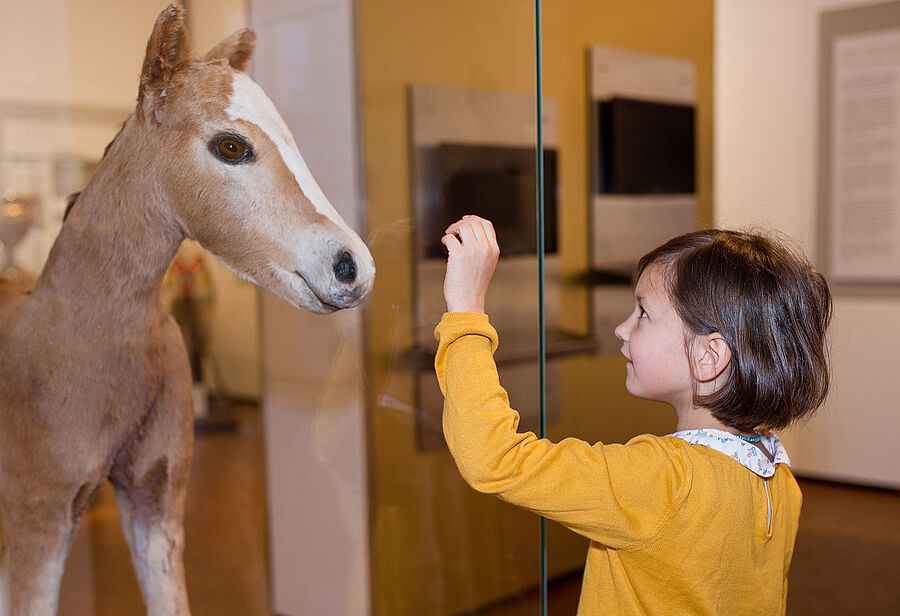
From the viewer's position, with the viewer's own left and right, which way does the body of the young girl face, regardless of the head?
facing away from the viewer and to the left of the viewer

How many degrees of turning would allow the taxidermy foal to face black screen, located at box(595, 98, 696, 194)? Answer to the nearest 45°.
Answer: approximately 90° to its left

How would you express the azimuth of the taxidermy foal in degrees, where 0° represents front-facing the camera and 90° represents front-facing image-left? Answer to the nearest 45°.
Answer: approximately 315°

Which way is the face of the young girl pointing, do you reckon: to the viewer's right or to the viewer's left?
to the viewer's left

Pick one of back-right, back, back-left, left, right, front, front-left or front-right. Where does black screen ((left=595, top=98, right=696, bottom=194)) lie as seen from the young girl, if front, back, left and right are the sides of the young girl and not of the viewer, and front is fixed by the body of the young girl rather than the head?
front-right

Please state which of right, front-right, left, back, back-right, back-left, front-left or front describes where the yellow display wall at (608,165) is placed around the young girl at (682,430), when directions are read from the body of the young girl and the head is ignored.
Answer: front-right
